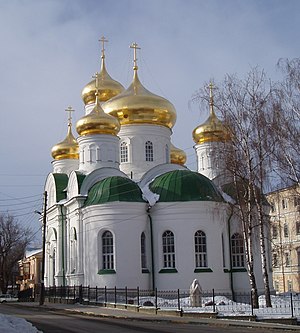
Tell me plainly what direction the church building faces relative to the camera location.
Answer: facing away from the viewer and to the left of the viewer
